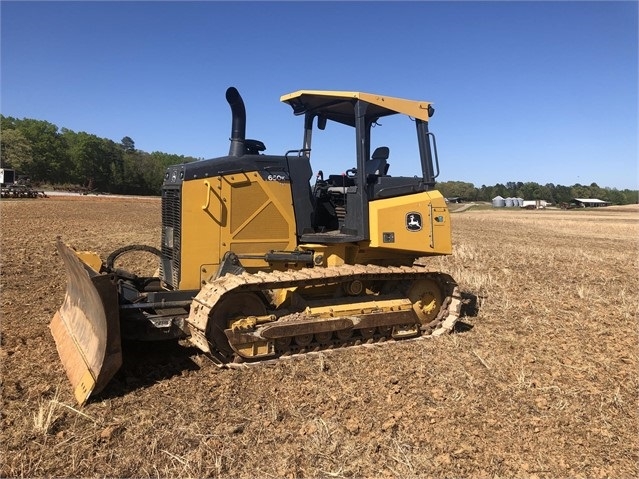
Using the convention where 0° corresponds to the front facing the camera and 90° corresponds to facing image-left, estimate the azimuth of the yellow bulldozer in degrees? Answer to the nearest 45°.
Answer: approximately 45°
